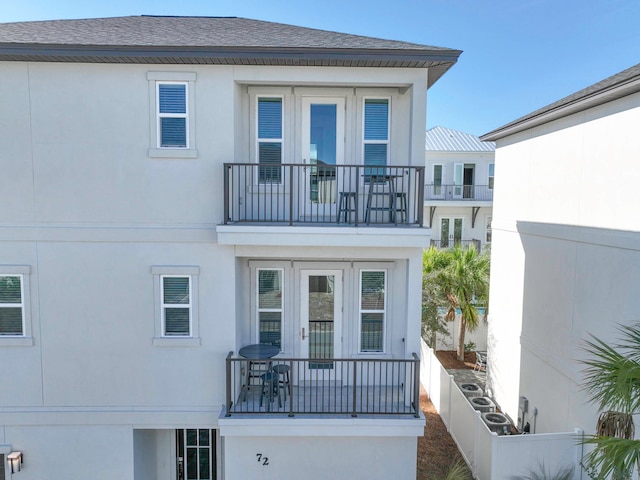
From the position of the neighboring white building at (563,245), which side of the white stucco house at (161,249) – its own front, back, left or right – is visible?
left

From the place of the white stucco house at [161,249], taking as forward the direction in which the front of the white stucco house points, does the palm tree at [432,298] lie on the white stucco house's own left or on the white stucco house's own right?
on the white stucco house's own left

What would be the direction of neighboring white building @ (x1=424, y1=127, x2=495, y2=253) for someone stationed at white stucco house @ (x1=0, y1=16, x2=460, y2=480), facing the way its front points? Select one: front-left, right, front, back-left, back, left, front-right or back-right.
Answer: back-left

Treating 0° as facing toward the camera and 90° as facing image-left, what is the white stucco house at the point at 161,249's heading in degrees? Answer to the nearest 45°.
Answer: approximately 0°

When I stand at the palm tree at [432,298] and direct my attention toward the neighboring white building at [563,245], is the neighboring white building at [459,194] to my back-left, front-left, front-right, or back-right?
back-left

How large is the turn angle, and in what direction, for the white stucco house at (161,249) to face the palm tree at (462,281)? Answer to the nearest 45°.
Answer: approximately 135° to its left
